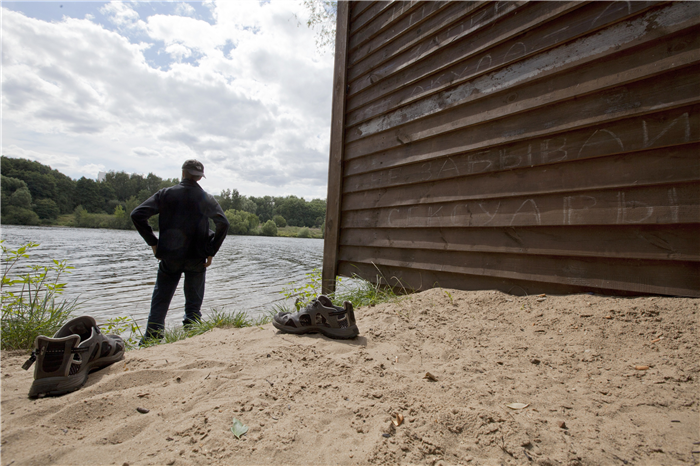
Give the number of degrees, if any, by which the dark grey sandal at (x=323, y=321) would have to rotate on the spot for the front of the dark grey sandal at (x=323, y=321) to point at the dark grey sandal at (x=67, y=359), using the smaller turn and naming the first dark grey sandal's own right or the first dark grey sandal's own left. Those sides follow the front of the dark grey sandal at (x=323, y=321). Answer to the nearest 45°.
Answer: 0° — it already faces it

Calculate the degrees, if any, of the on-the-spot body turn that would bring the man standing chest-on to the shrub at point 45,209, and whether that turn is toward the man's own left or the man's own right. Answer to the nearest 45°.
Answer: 0° — they already face it

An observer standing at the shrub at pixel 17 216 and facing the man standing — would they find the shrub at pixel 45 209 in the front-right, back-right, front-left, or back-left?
back-left

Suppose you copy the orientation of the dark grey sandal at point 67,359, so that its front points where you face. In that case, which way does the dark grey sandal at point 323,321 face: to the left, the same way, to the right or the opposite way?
to the left

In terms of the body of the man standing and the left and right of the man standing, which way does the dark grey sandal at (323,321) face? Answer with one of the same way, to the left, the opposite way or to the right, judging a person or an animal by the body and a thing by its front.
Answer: to the left

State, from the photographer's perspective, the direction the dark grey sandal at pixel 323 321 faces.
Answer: facing to the left of the viewer

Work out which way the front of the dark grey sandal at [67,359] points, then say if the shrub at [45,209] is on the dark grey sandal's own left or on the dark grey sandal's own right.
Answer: on the dark grey sandal's own left

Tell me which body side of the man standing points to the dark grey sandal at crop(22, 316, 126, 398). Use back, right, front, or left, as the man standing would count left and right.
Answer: back

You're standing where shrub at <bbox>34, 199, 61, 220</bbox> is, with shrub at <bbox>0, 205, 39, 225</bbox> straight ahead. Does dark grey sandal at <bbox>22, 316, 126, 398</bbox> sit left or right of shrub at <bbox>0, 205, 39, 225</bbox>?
left

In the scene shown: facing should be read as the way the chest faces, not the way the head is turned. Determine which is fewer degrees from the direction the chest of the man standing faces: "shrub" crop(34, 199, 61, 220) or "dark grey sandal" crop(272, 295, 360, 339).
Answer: the shrub

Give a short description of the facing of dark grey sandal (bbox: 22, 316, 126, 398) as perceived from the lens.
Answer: facing away from the viewer and to the right of the viewer

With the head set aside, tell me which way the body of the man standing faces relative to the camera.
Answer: away from the camera
